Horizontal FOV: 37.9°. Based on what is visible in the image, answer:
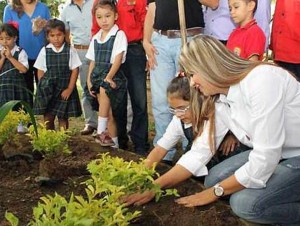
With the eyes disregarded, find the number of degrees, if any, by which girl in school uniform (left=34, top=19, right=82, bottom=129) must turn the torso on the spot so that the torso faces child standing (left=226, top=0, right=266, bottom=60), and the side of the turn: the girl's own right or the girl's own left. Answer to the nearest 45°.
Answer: approximately 45° to the girl's own left

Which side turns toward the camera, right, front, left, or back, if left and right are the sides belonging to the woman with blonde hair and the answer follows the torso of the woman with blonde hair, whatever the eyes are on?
left

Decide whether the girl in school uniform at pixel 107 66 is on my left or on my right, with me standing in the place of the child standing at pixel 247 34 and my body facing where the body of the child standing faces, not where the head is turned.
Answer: on my right

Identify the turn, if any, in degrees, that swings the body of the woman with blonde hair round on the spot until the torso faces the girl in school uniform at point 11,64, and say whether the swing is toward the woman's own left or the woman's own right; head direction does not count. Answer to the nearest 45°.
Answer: approximately 45° to the woman's own right

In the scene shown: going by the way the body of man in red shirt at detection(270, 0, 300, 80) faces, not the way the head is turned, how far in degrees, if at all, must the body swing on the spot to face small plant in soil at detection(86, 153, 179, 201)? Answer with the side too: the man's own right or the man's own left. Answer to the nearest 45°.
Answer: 0° — they already face it

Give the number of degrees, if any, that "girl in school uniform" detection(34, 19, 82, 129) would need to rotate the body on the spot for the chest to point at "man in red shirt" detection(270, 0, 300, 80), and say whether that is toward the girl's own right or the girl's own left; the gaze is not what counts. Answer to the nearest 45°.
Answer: approximately 45° to the girl's own left

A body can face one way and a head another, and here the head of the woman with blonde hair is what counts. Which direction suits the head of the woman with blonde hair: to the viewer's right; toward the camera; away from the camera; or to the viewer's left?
to the viewer's left

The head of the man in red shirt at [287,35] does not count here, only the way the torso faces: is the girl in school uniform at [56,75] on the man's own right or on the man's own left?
on the man's own right

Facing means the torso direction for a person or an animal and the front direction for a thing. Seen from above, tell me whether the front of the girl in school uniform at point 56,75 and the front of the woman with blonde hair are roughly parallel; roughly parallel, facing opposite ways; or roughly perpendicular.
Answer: roughly perpendicular

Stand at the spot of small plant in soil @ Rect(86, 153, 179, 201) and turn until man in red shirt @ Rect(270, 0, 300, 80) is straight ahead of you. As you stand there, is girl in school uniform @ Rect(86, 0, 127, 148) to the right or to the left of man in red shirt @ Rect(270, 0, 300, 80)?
left

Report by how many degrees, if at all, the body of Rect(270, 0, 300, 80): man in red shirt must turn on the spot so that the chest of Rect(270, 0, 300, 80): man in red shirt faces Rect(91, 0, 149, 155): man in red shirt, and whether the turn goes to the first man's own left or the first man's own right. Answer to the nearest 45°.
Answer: approximately 45° to the first man's own right

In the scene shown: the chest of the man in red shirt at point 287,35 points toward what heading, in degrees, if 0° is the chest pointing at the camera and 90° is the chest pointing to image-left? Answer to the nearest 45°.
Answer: approximately 45°
